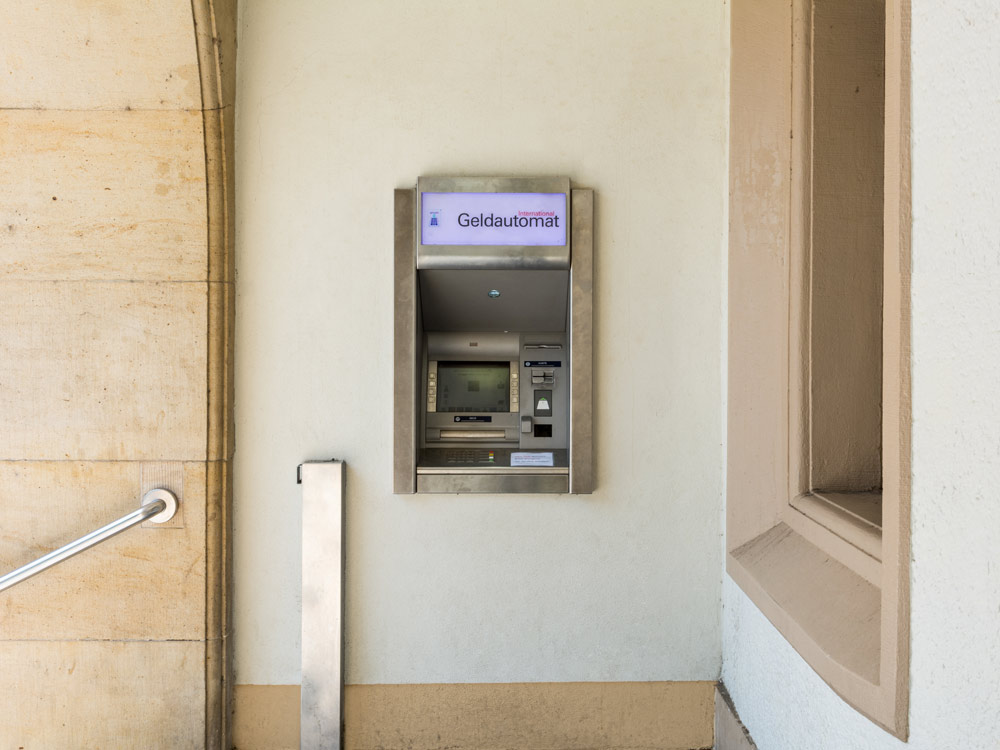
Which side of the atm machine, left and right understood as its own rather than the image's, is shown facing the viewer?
front

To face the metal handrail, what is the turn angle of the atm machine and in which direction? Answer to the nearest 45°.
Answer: approximately 90° to its right
